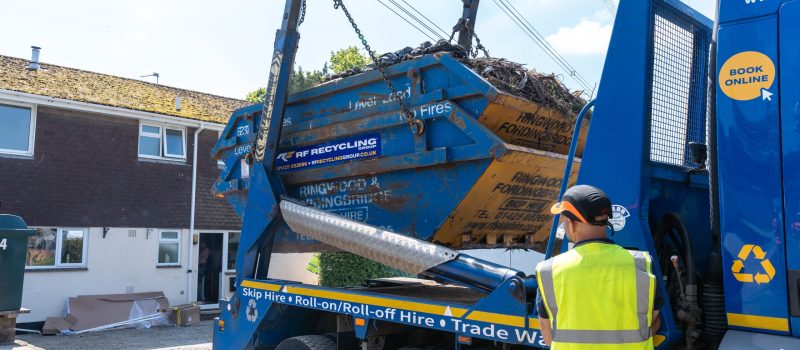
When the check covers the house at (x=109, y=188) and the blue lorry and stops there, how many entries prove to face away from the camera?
0

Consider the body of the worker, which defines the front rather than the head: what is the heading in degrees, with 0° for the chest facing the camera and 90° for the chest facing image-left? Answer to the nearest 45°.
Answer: approximately 180°

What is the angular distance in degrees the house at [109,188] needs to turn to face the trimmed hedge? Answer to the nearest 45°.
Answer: approximately 45° to its left

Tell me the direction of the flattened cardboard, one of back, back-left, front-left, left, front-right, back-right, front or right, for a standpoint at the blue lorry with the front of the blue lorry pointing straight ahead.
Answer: back

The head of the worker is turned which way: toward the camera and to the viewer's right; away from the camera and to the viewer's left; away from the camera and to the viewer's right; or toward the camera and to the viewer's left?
away from the camera and to the viewer's left

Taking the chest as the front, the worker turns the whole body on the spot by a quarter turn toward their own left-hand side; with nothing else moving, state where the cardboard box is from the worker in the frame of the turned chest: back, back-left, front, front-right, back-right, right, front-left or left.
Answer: front-right

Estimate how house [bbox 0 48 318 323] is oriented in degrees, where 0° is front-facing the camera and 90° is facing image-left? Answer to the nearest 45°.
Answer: approximately 315°

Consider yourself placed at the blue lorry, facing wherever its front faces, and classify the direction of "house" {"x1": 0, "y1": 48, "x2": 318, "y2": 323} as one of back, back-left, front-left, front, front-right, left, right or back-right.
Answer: back

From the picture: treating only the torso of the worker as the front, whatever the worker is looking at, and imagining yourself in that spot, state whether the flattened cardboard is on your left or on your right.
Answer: on your left

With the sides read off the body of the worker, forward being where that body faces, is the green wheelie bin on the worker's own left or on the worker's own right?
on the worker's own left

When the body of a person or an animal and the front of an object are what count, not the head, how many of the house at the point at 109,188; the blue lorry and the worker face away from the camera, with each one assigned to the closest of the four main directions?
1

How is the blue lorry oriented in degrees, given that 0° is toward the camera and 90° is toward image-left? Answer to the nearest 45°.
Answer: approximately 315°
